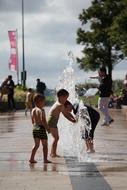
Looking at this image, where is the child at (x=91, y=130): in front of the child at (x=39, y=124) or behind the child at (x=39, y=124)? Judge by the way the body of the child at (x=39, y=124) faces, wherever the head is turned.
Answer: in front

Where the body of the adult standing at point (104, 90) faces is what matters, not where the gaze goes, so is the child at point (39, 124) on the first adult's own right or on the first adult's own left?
on the first adult's own left

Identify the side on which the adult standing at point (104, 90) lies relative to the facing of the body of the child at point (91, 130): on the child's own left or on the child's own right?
on the child's own right

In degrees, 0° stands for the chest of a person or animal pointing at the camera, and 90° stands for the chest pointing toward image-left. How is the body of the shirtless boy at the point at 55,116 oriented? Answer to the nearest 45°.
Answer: approximately 270°

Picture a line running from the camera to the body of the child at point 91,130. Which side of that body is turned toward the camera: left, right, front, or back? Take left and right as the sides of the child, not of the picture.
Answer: left

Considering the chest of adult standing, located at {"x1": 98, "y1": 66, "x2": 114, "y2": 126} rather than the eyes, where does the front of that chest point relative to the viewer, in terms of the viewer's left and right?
facing to the left of the viewer

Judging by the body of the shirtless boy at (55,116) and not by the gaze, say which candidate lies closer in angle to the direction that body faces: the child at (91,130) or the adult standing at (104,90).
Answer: the child
